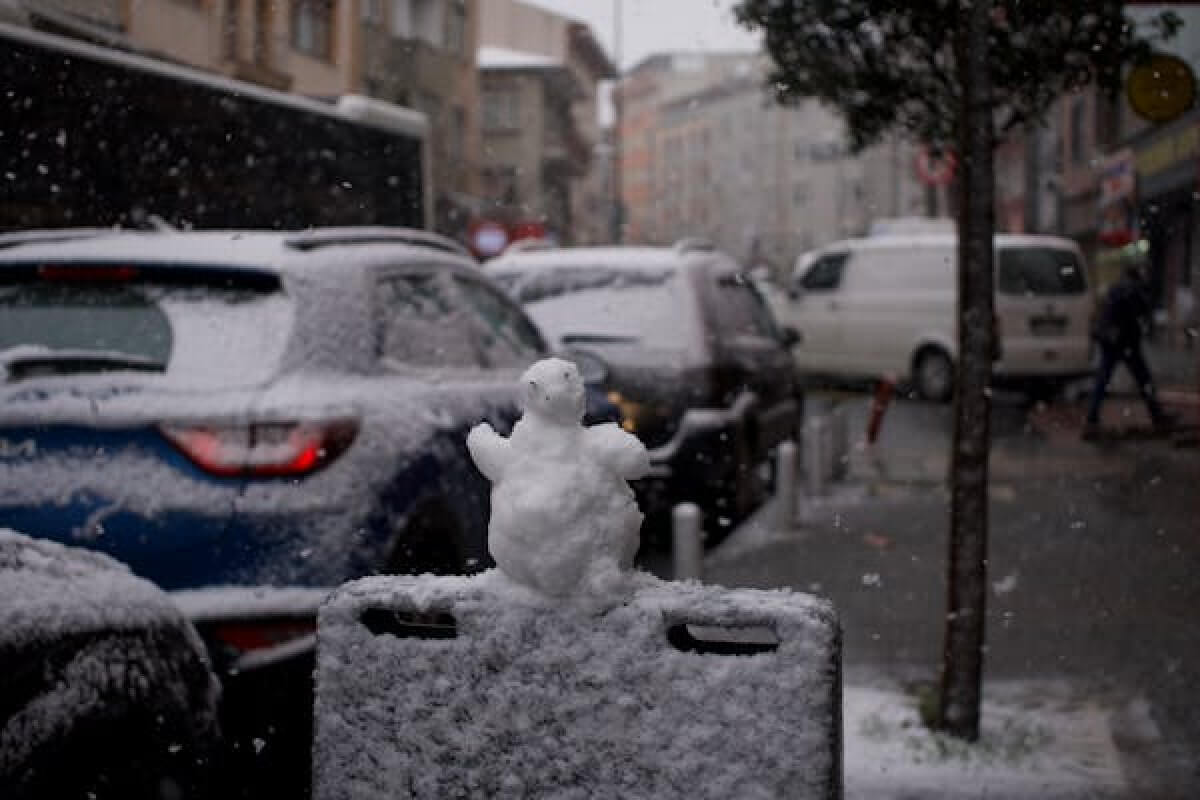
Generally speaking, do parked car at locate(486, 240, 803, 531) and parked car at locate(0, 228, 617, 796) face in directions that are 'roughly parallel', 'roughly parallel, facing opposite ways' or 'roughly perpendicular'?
roughly parallel

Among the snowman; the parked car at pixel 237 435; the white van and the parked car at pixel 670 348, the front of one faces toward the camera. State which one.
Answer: the snowman

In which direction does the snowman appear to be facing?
toward the camera

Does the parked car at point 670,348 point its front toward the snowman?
no

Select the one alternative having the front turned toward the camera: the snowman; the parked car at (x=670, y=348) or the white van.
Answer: the snowman

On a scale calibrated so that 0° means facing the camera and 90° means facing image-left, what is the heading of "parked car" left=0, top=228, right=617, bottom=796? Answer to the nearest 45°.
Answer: approximately 225°

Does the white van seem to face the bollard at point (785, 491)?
no

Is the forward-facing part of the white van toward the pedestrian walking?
no

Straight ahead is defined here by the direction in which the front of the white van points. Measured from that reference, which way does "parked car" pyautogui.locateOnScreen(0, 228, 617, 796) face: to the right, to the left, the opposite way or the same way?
to the right

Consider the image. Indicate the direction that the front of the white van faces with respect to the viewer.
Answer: facing away from the viewer and to the left of the viewer

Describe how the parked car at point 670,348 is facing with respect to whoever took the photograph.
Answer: facing away from the viewer and to the right of the viewer

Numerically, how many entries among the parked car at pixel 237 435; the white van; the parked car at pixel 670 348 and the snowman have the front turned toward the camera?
1

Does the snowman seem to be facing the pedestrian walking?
no

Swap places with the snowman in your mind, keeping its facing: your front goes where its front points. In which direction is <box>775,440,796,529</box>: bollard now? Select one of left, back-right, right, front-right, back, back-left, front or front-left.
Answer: back

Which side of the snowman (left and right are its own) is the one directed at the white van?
back
